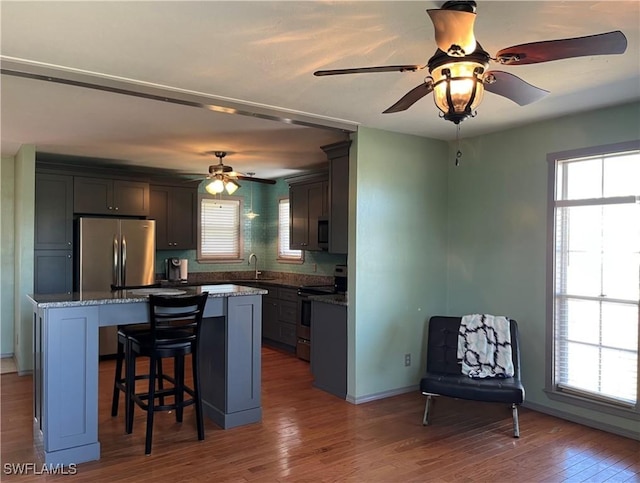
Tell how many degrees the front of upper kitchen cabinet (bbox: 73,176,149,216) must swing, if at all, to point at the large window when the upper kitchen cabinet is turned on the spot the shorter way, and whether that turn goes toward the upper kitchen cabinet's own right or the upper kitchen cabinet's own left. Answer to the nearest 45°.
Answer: approximately 45° to the upper kitchen cabinet's own left

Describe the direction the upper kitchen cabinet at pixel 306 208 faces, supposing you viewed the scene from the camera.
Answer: facing the viewer and to the left of the viewer

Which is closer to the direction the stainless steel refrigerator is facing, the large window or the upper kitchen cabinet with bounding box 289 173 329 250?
the large window

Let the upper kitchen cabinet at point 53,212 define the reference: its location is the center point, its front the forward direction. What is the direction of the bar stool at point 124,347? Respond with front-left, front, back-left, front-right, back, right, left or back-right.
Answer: front

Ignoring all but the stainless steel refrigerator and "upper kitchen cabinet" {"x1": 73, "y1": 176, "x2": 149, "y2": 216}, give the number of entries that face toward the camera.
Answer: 2

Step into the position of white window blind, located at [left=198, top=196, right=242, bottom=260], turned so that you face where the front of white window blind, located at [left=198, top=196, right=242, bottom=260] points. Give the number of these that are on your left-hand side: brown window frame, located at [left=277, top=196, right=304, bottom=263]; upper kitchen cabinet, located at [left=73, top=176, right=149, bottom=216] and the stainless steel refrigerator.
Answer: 1

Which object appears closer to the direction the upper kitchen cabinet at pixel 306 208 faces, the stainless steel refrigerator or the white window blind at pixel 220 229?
the stainless steel refrigerator

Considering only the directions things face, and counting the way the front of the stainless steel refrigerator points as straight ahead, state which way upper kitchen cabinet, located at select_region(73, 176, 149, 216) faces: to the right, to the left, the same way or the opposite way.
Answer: the same way

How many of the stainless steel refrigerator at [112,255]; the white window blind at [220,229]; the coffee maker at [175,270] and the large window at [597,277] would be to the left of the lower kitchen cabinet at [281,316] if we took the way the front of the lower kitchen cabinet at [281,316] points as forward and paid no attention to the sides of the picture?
1

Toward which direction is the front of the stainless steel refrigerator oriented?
toward the camera

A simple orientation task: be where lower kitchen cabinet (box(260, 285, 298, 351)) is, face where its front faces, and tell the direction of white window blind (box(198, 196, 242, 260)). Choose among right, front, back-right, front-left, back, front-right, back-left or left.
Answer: right

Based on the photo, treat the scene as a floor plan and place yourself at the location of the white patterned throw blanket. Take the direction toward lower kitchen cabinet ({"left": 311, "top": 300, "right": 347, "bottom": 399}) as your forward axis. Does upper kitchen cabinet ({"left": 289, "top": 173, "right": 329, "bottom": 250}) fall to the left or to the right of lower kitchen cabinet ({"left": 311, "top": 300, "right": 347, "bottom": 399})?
right

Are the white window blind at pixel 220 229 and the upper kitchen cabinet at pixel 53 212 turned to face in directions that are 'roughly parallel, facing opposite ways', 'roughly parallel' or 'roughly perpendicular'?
roughly parallel

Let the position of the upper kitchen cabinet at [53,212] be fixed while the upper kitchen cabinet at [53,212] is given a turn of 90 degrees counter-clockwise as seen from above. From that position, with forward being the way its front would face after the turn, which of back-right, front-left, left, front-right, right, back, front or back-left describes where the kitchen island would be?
right

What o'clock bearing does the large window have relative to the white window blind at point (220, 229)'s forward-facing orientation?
The large window is roughly at 11 o'clock from the white window blind.

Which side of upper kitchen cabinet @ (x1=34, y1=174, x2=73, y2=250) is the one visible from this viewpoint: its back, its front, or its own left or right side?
front

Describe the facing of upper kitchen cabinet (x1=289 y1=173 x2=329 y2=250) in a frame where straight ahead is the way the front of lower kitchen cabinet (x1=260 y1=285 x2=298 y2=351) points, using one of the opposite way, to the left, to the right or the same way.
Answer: the same way

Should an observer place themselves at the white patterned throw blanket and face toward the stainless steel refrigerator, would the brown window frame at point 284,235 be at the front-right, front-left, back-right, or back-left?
front-right

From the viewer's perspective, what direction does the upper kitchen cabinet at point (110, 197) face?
toward the camera
